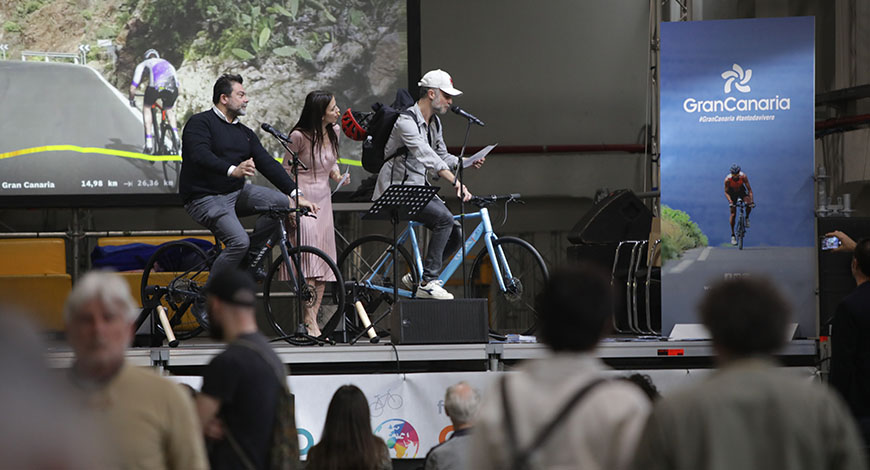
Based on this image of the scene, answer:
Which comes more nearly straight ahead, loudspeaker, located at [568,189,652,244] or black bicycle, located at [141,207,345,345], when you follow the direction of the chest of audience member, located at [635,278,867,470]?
the loudspeaker

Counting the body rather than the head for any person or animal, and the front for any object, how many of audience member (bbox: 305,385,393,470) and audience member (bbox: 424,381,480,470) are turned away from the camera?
2

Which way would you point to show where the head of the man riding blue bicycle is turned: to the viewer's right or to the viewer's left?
to the viewer's right

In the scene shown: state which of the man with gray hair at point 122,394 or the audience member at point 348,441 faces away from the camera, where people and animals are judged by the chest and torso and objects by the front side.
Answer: the audience member

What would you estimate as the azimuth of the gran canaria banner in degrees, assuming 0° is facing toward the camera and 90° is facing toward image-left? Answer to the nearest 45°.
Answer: approximately 0°

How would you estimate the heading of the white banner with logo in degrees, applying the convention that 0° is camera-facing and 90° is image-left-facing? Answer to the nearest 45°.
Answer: approximately 0°

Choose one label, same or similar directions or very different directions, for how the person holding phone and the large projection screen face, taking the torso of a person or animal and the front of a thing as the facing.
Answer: very different directions

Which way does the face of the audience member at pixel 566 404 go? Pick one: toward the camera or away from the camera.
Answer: away from the camera

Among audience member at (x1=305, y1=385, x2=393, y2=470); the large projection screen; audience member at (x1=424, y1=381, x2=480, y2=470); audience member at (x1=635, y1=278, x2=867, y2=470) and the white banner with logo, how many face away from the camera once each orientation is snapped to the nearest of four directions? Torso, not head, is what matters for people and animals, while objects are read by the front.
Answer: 3

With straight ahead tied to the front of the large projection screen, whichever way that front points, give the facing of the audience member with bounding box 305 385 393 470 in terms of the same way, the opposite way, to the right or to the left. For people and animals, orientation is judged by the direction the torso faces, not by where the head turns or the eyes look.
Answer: the opposite way

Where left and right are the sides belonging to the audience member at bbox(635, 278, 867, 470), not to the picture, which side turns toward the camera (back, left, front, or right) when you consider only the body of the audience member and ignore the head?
back

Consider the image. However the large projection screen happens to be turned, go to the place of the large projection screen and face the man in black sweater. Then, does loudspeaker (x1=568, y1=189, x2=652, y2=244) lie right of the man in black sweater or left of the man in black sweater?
left
